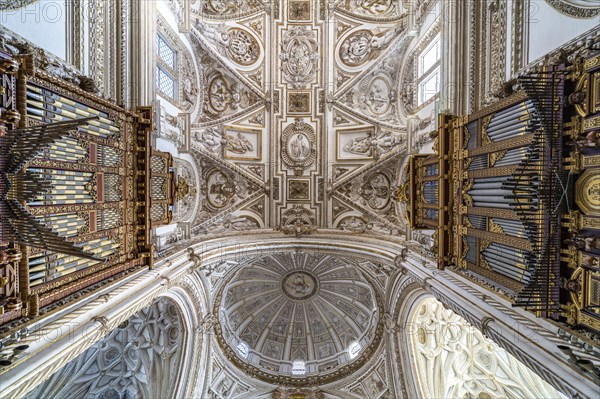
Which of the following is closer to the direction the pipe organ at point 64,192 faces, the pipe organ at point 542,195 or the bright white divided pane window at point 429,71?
the pipe organ

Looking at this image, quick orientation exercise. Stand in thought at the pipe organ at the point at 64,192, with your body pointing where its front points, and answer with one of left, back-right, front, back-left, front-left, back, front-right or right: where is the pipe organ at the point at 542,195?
front-left
